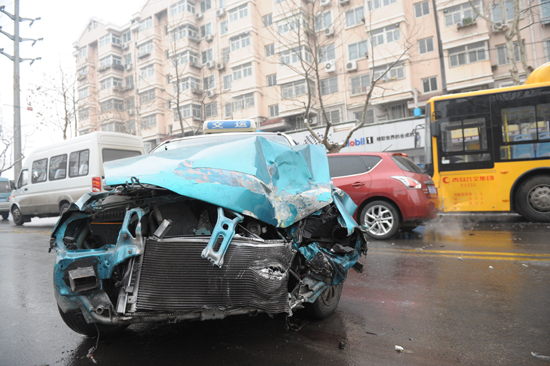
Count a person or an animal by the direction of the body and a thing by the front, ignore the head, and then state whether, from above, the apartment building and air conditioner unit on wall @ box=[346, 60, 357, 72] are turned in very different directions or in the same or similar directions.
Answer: same or similar directions

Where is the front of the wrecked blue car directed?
toward the camera

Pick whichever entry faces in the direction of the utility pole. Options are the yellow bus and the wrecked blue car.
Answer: the yellow bus

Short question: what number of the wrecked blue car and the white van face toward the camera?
1

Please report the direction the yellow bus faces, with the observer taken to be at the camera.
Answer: facing to the left of the viewer

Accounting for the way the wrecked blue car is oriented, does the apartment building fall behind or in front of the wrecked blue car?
behind

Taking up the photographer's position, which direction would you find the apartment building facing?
facing the viewer and to the left of the viewer

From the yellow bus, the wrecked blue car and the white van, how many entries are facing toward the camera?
1

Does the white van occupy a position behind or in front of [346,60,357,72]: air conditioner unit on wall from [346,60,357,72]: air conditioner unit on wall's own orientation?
in front

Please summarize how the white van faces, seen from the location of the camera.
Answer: facing away from the viewer and to the left of the viewer

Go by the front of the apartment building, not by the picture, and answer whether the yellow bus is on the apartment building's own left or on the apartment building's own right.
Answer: on the apartment building's own left

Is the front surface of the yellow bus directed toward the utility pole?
yes

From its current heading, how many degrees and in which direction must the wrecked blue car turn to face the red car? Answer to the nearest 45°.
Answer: approximately 135° to its left

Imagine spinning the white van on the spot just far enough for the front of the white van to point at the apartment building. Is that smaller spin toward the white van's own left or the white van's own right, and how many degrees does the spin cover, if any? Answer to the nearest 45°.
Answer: approximately 90° to the white van's own right

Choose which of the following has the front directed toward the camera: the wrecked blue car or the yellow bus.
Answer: the wrecked blue car
